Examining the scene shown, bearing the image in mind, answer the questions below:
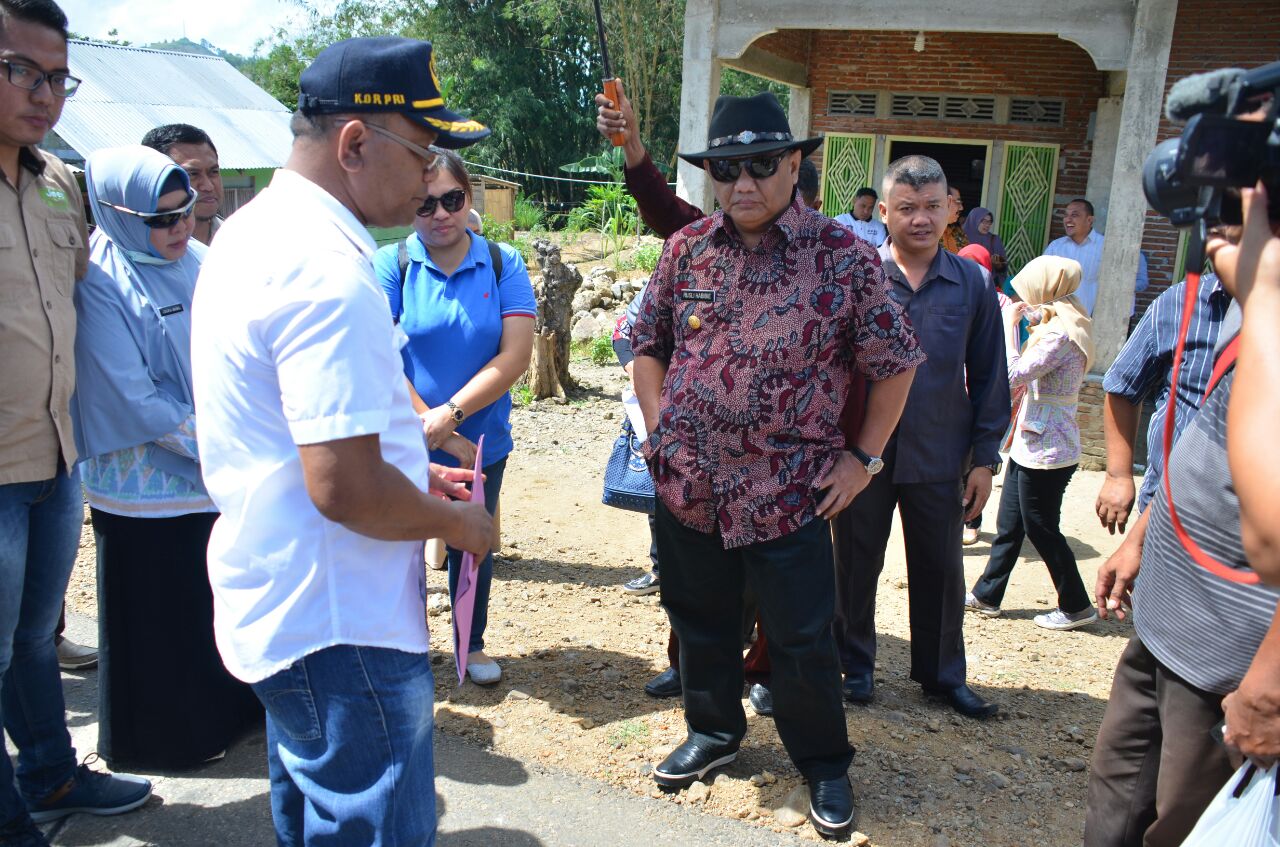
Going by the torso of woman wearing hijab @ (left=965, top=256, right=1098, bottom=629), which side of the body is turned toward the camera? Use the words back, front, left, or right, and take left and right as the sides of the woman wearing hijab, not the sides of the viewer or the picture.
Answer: left

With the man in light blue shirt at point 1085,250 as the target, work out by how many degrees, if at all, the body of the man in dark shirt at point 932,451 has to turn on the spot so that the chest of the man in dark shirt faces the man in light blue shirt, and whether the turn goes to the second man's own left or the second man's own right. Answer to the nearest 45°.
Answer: approximately 180°

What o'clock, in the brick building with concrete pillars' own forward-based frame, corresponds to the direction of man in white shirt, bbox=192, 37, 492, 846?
The man in white shirt is roughly at 12 o'clock from the brick building with concrete pillars.

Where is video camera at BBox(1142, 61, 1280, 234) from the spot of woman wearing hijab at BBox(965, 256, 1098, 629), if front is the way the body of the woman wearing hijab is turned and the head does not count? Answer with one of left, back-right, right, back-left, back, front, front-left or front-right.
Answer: left

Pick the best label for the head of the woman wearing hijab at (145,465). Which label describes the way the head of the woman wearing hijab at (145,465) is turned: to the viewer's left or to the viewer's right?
to the viewer's right

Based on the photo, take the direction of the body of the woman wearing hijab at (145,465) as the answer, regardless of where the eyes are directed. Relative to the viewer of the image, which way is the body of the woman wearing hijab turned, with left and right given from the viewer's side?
facing the viewer and to the right of the viewer

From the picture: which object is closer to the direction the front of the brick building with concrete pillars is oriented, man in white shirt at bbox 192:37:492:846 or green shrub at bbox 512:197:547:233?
the man in white shirt

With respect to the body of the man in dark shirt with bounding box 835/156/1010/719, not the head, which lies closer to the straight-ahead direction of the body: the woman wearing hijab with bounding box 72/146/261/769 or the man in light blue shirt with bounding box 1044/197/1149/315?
the woman wearing hijab

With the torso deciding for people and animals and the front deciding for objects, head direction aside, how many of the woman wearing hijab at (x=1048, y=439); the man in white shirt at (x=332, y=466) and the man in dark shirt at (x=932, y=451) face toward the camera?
1

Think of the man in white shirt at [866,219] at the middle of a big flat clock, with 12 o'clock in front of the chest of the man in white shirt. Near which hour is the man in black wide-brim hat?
The man in black wide-brim hat is roughly at 12 o'clock from the man in white shirt.

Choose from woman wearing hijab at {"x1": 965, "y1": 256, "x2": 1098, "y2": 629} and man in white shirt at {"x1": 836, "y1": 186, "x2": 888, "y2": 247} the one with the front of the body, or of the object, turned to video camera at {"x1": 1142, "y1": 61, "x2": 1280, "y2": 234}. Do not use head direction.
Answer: the man in white shirt

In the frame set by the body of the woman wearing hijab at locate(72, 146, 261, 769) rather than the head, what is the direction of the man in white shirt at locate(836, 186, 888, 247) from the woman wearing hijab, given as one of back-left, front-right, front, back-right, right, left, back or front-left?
left

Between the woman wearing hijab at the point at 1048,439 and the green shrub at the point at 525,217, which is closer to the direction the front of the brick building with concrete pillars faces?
the woman wearing hijab
